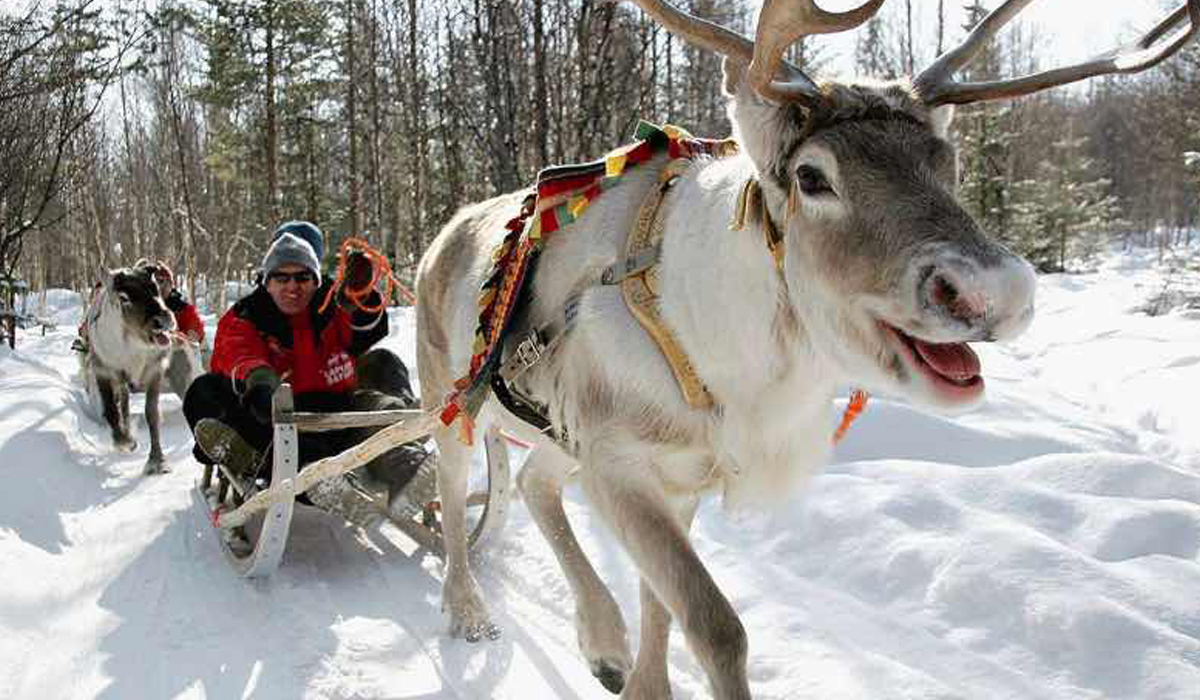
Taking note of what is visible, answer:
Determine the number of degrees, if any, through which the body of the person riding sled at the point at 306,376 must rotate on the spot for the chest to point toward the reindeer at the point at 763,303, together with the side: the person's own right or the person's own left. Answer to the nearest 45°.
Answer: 0° — they already face it

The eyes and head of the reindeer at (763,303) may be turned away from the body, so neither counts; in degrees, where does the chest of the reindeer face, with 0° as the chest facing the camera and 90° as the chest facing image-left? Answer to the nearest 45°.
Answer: approximately 315°

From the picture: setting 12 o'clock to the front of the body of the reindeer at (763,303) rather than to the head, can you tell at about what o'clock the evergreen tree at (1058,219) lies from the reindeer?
The evergreen tree is roughly at 8 o'clock from the reindeer.

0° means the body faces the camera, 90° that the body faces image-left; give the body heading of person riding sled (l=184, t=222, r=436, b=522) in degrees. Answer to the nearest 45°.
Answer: approximately 0°

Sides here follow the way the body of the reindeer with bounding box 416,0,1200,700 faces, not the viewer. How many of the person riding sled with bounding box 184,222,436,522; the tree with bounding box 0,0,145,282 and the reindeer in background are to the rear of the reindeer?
3

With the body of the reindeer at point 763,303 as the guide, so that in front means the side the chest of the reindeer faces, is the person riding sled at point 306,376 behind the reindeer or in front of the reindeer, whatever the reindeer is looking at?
behind

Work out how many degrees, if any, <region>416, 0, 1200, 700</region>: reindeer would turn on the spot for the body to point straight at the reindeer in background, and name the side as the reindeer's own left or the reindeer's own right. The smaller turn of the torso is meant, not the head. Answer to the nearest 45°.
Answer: approximately 180°

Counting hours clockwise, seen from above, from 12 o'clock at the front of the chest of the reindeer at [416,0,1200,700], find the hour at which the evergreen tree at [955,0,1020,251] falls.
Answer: The evergreen tree is roughly at 8 o'clock from the reindeer.
